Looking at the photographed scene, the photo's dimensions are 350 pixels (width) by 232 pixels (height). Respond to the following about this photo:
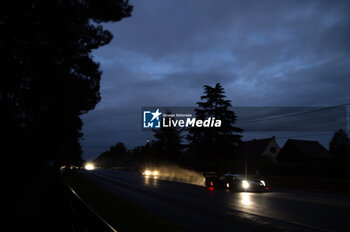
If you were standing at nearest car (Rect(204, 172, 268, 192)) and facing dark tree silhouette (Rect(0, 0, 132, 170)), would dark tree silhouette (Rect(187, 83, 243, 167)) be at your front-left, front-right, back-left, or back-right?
back-right

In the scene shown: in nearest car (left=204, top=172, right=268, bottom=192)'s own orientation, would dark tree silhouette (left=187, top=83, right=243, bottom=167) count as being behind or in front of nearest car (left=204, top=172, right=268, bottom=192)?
behind

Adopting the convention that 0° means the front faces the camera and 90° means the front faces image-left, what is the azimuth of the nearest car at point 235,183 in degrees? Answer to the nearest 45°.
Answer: approximately 315°
